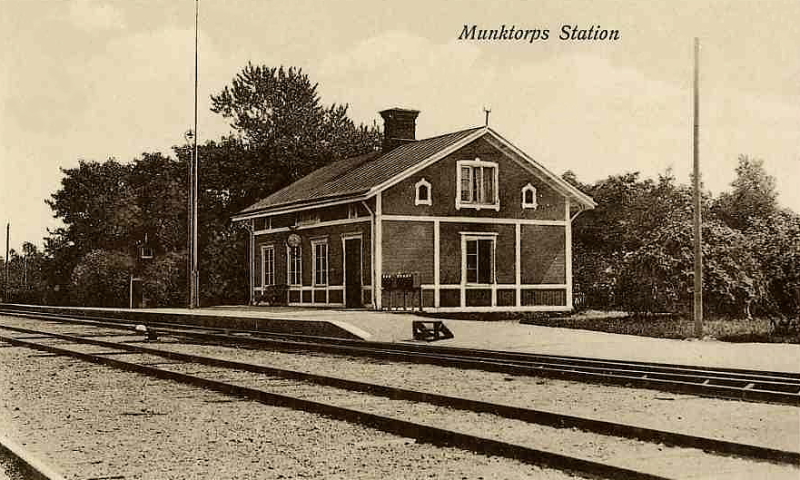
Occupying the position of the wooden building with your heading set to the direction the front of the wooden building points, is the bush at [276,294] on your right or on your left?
on your right

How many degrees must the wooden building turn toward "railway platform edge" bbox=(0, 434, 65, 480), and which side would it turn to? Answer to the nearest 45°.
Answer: approximately 45° to its left

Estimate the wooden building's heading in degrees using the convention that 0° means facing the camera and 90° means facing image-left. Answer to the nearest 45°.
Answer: approximately 45°

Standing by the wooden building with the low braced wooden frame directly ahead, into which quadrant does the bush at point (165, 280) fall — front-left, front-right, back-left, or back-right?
back-right

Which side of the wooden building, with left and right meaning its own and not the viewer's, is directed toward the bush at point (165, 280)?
right

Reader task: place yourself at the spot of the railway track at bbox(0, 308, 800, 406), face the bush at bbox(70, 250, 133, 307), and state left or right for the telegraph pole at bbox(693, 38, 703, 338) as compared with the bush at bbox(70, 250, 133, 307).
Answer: right
